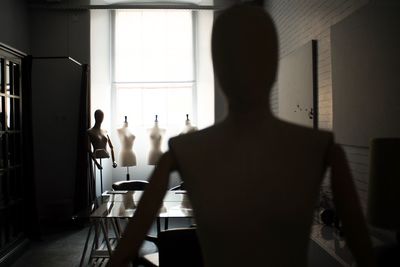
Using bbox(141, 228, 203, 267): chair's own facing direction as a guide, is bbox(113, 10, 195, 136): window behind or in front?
in front

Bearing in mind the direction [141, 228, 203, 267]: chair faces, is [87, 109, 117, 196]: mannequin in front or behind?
in front

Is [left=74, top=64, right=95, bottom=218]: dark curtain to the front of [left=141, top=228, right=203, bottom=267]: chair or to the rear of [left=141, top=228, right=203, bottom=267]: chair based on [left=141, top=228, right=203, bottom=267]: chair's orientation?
to the front

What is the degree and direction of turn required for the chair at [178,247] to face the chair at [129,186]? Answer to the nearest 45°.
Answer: approximately 45° to its right

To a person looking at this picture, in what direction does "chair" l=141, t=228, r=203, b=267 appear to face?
facing away from the viewer and to the left of the viewer
